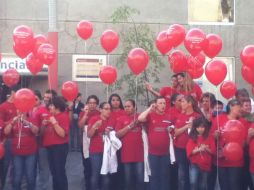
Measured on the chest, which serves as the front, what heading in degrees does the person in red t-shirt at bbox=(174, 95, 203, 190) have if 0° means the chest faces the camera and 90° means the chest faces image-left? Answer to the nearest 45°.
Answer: approximately 45°

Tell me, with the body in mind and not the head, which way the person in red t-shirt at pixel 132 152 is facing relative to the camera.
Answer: toward the camera

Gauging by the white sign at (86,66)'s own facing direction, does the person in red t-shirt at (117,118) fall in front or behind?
in front

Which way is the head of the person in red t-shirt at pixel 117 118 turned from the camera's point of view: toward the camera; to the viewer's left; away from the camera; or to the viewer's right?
toward the camera

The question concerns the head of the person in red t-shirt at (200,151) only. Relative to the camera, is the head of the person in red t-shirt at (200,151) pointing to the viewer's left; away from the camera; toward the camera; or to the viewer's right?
toward the camera

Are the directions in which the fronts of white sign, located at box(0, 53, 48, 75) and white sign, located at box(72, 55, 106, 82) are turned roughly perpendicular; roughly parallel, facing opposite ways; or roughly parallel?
roughly parallel

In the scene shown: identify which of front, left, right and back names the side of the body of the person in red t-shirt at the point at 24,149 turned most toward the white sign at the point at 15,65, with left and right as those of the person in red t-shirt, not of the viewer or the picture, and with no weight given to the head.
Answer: back

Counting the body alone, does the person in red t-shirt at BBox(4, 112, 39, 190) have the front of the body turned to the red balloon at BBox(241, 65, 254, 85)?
no

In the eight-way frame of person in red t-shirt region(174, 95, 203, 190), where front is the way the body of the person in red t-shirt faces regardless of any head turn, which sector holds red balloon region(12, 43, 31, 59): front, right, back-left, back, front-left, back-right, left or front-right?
front-right

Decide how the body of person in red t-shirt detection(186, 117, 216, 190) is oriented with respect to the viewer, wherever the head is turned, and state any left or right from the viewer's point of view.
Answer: facing the viewer

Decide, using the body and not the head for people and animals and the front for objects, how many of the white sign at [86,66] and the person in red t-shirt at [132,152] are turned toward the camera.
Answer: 2

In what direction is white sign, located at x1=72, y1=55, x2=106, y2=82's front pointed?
toward the camera
